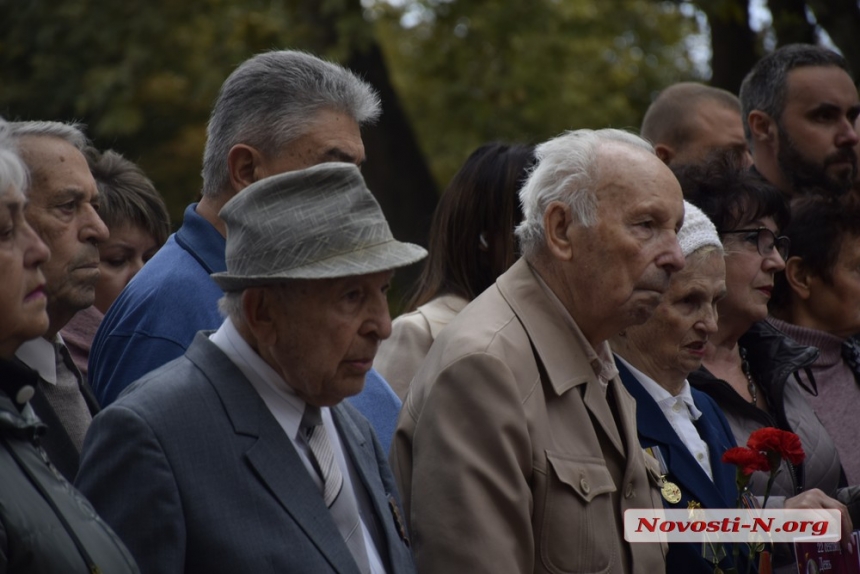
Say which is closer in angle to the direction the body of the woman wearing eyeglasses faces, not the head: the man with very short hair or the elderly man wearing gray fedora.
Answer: the elderly man wearing gray fedora

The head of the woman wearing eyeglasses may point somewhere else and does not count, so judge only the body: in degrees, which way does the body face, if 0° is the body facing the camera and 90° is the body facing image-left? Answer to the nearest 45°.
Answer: approximately 315°

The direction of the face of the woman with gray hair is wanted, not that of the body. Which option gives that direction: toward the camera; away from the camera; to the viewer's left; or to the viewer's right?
to the viewer's right

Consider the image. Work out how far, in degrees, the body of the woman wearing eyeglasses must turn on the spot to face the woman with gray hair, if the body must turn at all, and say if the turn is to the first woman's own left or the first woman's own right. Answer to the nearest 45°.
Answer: approximately 90° to the first woman's own right

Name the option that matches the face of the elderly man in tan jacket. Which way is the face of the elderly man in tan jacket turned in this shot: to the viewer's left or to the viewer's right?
to the viewer's right

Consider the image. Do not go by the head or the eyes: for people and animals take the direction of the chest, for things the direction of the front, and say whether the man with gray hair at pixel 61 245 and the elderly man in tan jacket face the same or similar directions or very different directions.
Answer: same or similar directions

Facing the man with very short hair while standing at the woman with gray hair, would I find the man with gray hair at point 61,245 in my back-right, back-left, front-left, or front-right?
front-left

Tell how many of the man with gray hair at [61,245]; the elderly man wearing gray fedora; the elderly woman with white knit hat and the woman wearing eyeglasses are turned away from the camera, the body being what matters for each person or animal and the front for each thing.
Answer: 0

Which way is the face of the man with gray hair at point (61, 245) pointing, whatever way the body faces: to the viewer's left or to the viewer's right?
to the viewer's right

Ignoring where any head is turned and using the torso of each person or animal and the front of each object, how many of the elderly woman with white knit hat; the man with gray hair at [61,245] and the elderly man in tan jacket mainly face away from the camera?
0

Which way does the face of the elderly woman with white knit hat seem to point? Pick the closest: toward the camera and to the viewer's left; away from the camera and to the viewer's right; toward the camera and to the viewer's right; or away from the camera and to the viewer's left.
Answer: toward the camera and to the viewer's right

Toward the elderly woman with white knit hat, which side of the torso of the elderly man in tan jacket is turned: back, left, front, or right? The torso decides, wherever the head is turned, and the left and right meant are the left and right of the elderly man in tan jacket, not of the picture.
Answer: left
